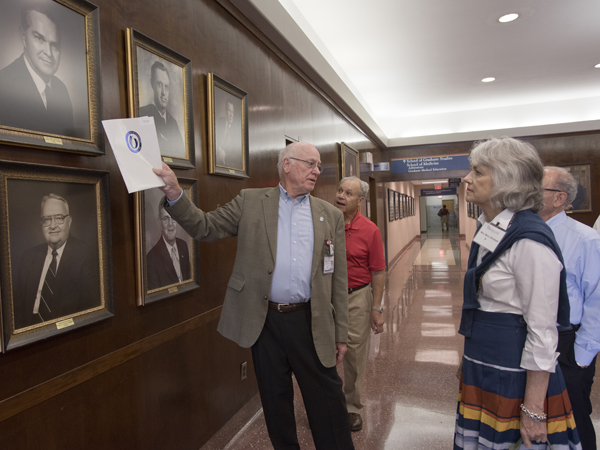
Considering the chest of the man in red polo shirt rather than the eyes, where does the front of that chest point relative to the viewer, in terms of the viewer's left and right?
facing the viewer and to the left of the viewer

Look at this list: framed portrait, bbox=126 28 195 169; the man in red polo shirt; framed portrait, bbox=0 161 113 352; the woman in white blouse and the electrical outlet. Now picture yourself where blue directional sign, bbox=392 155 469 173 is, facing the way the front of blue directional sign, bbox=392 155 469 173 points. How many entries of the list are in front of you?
5

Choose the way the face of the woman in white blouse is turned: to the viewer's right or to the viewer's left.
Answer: to the viewer's left

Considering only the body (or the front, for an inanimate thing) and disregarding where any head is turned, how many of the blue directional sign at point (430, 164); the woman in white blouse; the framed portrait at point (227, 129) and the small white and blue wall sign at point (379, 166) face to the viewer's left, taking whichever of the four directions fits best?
1

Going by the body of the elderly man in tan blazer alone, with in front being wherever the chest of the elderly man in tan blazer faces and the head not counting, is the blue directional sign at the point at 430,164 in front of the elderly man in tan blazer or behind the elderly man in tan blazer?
behind

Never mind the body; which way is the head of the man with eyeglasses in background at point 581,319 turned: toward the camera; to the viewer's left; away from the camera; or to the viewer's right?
to the viewer's left

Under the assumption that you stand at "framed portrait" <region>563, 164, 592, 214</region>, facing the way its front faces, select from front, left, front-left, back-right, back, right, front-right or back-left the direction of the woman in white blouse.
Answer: front

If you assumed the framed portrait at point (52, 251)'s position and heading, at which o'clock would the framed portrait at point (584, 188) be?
the framed portrait at point (584, 188) is roughly at 10 o'clock from the framed portrait at point (52, 251).

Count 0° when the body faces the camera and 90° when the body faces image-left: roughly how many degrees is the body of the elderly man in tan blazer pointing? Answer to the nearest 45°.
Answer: approximately 0°

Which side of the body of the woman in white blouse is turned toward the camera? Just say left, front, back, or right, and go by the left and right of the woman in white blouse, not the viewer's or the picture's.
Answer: left

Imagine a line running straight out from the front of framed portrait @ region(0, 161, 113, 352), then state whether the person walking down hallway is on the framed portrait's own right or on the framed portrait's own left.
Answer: on the framed portrait's own left

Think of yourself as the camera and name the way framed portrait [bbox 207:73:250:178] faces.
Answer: facing the viewer and to the right of the viewer

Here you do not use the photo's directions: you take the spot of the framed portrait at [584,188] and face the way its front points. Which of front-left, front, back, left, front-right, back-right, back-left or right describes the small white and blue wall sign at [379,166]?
front-right

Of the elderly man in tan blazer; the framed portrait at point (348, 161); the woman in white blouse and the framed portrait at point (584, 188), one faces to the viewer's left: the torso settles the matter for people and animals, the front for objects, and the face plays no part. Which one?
the woman in white blouse

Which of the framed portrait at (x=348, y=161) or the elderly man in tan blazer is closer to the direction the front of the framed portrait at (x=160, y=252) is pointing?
the elderly man in tan blazer
